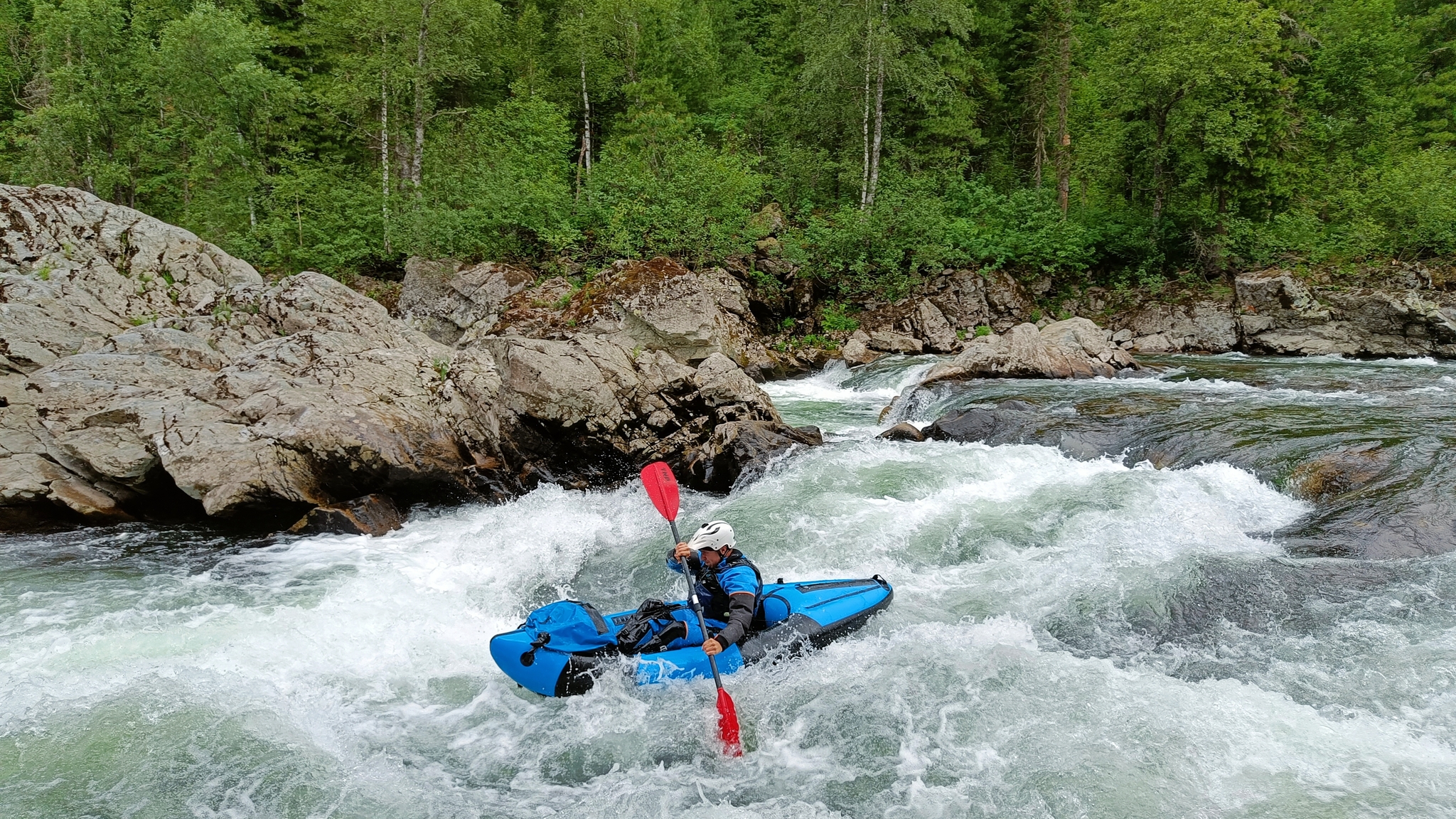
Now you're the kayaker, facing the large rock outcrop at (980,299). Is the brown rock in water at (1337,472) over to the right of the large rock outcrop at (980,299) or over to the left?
right

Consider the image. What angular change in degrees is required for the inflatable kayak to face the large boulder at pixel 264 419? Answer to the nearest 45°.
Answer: approximately 90° to its right

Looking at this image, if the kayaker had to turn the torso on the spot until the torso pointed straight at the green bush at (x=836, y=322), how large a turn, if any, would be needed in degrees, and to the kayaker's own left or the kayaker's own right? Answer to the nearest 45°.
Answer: approximately 135° to the kayaker's own right

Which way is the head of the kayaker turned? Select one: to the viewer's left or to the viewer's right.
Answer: to the viewer's left

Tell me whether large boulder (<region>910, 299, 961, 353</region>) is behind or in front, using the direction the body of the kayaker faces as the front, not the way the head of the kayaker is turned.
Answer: behind

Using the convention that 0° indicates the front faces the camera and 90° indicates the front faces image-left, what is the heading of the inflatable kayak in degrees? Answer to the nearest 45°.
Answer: approximately 45°

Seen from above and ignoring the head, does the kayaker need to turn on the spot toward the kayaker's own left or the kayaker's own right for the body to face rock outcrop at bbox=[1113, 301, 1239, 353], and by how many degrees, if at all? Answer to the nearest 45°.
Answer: approximately 180°

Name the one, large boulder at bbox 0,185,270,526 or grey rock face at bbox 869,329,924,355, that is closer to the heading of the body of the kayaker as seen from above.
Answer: the large boulder
